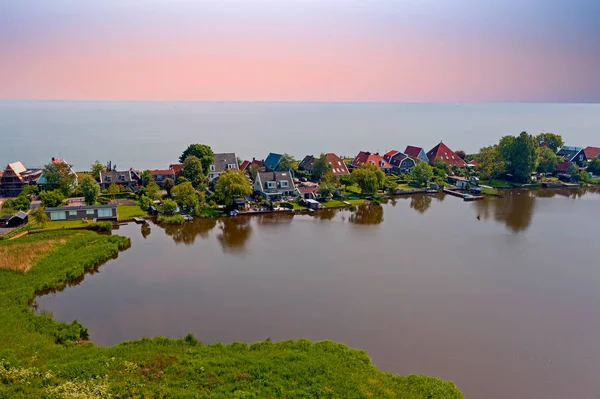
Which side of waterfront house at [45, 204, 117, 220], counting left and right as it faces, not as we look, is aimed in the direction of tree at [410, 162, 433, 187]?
left

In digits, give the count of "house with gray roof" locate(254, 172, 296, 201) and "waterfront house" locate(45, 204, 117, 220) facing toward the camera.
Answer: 2

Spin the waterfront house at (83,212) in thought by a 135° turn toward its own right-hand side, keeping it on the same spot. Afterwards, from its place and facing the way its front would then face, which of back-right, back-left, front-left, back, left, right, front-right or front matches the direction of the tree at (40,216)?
left

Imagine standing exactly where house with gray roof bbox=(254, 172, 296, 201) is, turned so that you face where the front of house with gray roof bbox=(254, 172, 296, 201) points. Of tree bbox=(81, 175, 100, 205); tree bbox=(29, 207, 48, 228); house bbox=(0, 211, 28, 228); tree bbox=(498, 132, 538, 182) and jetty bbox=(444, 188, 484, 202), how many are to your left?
2

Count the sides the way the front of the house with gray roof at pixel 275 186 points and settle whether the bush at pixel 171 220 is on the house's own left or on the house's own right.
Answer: on the house's own right

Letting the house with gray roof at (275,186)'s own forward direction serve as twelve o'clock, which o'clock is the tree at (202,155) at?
The tree is roughly at 4 o'clock from the house with gray roof.

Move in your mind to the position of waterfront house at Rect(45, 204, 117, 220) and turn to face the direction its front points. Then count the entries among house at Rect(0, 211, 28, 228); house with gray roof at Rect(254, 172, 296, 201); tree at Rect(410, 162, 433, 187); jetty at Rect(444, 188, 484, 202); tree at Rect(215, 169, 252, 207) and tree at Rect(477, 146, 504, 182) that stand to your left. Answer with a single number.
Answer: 5

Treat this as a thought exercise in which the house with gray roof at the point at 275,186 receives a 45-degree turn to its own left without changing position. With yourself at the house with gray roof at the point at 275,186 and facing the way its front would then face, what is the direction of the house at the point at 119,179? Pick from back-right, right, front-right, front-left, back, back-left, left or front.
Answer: back-right

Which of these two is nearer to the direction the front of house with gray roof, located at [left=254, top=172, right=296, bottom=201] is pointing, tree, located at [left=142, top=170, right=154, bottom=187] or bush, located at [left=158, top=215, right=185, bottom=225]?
the bush

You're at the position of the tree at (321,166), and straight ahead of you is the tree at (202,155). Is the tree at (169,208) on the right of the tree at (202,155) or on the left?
left

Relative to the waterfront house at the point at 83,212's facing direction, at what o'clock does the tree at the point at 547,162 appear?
The tree is roughly at 9 o'clock from the waterfront house.

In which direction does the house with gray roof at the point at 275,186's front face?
toward the camera

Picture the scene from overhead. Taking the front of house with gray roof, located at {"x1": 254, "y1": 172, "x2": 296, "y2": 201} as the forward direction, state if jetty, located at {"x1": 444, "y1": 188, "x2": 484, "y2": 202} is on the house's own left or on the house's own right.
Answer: on the house's own left

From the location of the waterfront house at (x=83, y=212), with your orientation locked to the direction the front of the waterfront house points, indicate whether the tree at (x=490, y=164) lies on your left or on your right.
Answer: on your left

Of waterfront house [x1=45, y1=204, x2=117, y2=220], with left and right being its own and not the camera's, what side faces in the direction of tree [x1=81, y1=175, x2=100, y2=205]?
back

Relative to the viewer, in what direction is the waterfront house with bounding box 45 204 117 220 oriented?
toward the camera

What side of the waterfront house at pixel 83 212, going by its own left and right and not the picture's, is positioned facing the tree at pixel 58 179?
back

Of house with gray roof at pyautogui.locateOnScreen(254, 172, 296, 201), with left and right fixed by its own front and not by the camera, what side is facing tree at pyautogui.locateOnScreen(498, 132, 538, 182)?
left
